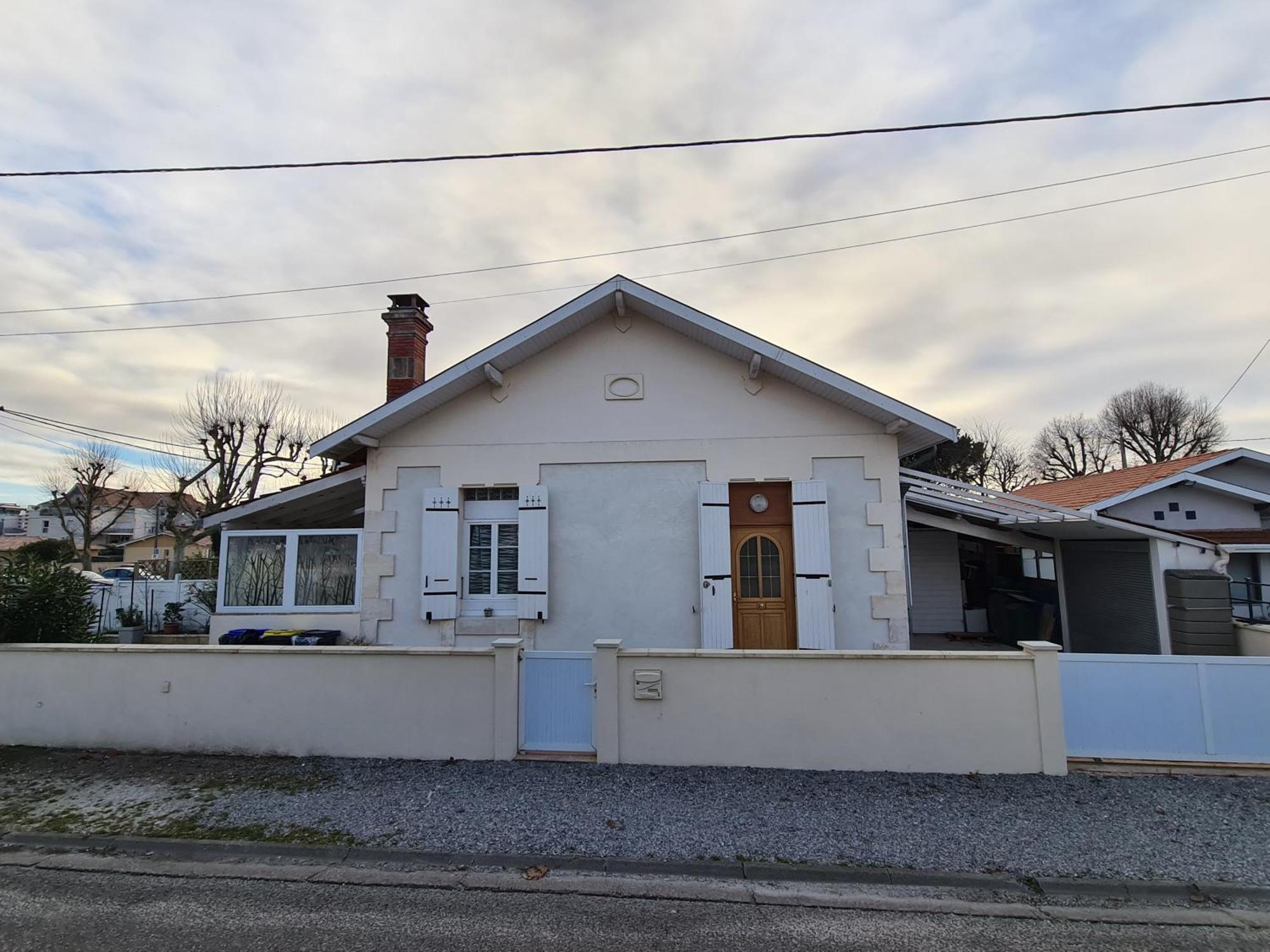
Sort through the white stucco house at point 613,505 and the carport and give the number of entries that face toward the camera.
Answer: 2

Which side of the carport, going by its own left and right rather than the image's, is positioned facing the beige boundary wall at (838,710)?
front

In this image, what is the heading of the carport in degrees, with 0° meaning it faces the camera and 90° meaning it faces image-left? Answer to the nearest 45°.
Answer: approximately 0°

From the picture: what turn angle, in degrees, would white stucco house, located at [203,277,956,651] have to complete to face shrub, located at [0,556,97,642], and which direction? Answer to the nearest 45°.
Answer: approximately 90° to its right

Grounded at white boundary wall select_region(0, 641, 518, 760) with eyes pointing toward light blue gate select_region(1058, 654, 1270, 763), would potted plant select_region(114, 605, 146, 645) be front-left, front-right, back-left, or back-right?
back-left

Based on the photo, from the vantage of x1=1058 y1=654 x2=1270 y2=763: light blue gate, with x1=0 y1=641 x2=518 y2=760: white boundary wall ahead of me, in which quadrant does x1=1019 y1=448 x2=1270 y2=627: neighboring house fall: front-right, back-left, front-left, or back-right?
back-right

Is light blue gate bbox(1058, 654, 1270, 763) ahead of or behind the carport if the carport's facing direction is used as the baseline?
ahead

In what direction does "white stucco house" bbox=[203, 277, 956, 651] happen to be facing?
toward the camera

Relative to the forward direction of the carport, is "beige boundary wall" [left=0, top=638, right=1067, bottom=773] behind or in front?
in front

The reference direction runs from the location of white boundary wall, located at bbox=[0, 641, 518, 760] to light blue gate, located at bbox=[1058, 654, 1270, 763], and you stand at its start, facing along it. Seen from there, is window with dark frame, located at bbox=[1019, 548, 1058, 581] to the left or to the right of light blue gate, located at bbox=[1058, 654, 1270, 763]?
left

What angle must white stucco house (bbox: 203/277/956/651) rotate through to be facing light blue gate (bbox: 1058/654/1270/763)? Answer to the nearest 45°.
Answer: approximately 45° to its left

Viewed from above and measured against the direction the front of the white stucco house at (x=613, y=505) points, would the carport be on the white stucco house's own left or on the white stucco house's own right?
on the white stucco house's own left

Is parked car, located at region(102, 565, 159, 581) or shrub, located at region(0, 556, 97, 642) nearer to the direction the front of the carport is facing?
the shrub
